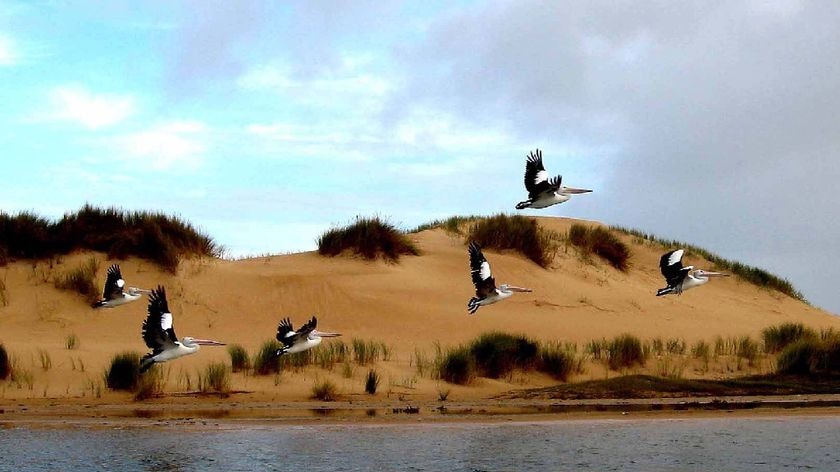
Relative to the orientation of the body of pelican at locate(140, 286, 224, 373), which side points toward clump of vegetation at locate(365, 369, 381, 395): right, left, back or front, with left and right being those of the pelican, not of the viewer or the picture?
front

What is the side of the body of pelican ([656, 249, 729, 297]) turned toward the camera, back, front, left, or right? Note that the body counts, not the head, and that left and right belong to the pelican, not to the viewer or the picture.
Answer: right

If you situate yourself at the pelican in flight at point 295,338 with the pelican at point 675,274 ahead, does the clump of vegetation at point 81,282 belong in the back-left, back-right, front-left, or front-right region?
back-left

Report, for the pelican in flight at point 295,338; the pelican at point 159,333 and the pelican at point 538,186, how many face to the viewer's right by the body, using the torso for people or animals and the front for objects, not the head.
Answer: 3

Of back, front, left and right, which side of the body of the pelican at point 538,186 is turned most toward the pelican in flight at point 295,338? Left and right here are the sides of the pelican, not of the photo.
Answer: back

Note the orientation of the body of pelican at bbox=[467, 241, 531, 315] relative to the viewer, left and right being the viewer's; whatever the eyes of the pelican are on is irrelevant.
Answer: facing to the right of the viewer

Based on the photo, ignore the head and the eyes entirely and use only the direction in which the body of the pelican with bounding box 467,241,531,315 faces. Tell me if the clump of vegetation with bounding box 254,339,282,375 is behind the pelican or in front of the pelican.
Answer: behind

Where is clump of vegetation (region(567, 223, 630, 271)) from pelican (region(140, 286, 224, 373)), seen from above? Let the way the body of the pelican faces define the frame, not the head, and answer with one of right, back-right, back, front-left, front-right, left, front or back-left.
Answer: front-left

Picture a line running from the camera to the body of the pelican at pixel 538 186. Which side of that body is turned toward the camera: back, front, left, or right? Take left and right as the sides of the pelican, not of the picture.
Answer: right
